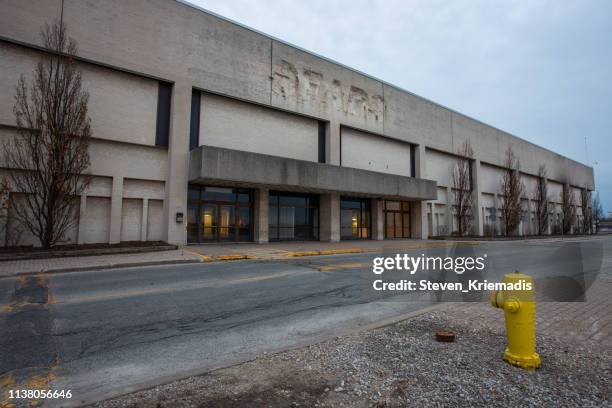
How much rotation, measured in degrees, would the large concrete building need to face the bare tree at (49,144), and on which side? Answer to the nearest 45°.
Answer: approximately 90° to its right

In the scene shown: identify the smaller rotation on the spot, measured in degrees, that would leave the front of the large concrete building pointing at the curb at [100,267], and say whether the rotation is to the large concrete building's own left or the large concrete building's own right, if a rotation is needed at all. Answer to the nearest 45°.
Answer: approximately 45° to the large concrete building's own right

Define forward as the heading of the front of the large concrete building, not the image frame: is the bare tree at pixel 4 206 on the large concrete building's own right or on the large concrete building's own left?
on the large concrete building's own right
